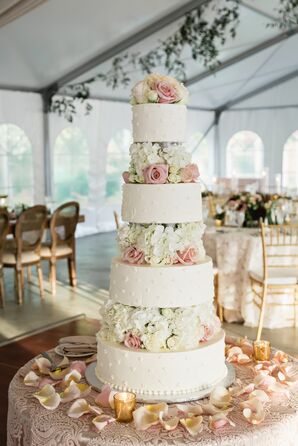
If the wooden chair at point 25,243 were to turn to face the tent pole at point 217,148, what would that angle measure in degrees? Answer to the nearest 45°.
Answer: approximately 90° to its right

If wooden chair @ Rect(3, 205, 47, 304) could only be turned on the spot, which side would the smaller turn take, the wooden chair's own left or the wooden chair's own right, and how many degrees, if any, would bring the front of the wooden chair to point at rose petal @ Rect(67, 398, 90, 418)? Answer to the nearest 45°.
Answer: approximately 135° to the wooden chair's own left

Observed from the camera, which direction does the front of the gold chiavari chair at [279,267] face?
facing away from the viewer and to the left of the viewer

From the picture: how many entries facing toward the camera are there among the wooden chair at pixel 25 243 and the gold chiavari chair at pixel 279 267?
0

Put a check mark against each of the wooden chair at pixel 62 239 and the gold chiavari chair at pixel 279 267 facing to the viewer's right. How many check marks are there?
0

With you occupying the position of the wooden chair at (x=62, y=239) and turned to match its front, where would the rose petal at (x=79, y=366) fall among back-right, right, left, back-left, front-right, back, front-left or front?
back-left

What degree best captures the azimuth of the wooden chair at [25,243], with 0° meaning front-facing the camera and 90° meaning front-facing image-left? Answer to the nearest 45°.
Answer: approximately 135°

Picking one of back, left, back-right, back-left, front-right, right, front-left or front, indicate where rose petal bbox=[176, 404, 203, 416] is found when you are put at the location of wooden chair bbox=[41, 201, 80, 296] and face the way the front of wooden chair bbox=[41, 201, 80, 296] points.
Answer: back-left

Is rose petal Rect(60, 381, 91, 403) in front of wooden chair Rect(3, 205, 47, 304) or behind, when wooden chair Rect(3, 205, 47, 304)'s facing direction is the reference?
behind

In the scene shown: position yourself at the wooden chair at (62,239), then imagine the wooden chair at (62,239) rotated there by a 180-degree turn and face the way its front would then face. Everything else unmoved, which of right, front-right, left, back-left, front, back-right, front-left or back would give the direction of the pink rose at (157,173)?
front-right

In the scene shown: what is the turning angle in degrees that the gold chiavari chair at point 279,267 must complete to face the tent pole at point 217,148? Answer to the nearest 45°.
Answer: approximately 45° to its right

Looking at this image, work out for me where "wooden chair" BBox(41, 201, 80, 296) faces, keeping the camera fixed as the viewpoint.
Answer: facing away from the viewer and to the left of the viewer

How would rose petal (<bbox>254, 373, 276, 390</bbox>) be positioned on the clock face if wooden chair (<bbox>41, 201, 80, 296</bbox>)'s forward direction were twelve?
The rose petal is roughly at 7 o'clock from the wooden chair.

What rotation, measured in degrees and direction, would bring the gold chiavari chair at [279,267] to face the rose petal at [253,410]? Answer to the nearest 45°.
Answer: approximately 135° to its left

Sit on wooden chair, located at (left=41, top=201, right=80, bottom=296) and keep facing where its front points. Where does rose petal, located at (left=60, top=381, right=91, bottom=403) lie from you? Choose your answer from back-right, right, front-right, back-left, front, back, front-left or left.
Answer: back-left
